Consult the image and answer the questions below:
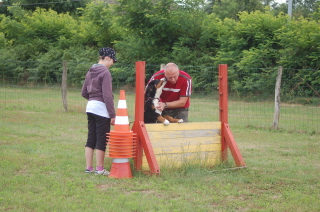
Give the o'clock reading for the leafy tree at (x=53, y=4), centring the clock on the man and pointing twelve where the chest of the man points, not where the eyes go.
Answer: The leafy tree is roughly at 4 o'clock from the man.

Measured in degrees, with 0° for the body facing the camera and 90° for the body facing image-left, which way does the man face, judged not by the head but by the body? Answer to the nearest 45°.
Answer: approximately 45°

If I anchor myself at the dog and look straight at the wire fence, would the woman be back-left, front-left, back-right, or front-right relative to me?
back-left

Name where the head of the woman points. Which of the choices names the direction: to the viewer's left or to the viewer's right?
to the viewer's right

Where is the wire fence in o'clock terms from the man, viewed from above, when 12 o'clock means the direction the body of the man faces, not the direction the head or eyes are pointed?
The wire fence is roughly at 5 o'clock from the man.
